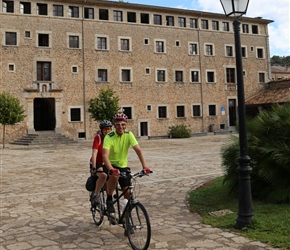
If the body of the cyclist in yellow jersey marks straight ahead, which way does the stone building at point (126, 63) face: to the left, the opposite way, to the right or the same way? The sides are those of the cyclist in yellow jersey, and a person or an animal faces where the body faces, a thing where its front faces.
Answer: the same way

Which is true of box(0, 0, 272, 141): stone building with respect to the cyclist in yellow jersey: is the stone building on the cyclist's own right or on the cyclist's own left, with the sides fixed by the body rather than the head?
on the cyclist's own left

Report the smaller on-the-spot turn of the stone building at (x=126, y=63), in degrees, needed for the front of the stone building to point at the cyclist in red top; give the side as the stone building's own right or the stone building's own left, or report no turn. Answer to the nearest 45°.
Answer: approximately 45° to the stone building's own right

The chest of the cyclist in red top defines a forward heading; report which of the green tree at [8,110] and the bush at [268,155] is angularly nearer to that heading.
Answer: the bush

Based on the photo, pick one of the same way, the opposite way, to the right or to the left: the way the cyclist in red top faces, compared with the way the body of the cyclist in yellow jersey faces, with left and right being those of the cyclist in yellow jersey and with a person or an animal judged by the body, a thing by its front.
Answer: the same way

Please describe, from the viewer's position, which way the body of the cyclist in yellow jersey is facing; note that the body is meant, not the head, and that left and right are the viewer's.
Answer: facing the viewer and to the right of the viewer

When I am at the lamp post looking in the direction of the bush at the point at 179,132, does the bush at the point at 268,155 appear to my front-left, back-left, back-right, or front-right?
front-right

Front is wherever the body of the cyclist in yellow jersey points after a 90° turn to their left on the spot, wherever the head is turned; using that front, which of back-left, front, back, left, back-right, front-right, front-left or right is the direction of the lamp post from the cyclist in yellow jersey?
front-right

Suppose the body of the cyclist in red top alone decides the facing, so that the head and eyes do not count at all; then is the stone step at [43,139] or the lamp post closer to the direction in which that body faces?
the lamp post

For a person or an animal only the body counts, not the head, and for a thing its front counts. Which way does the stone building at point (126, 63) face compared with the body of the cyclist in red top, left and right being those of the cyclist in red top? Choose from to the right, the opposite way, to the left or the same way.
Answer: the same way

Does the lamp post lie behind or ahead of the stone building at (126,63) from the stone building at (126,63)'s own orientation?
ahead

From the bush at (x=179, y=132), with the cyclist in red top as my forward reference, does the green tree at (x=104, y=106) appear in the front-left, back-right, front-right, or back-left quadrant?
front-right

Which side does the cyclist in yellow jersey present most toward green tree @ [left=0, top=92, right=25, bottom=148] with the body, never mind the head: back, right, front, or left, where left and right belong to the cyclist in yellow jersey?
back

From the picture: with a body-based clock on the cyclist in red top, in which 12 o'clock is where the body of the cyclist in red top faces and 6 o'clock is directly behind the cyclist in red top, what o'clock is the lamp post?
The lamp post is roughly at 11 o'clock from the cyclist in red top.

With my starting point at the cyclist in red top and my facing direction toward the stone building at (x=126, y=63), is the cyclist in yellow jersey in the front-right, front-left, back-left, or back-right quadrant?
back-right

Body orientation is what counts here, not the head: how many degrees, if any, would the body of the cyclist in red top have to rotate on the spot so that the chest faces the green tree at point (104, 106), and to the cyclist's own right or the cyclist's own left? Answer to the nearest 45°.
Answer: approximately 135° to the cyclist's own left

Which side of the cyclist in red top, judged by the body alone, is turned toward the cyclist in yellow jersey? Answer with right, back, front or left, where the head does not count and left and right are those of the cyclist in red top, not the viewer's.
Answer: front

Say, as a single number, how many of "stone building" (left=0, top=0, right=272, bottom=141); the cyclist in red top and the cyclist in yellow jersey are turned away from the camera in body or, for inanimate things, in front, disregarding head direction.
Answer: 0
